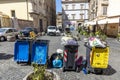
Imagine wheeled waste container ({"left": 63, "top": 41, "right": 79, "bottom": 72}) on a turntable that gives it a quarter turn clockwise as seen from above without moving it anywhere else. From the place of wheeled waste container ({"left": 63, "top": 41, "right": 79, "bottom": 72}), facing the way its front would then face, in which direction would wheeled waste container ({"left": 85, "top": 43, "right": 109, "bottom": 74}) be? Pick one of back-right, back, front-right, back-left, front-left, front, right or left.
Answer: back

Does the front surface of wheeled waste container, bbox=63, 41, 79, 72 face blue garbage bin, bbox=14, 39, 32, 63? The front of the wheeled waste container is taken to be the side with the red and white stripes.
no

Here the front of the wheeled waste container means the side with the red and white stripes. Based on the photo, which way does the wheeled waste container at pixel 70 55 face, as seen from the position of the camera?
facing the viewer

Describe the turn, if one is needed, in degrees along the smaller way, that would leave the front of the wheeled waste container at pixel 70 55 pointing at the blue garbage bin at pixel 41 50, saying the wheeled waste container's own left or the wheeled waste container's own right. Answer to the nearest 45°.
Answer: approximately 90° to the wheeled waste container's own right
